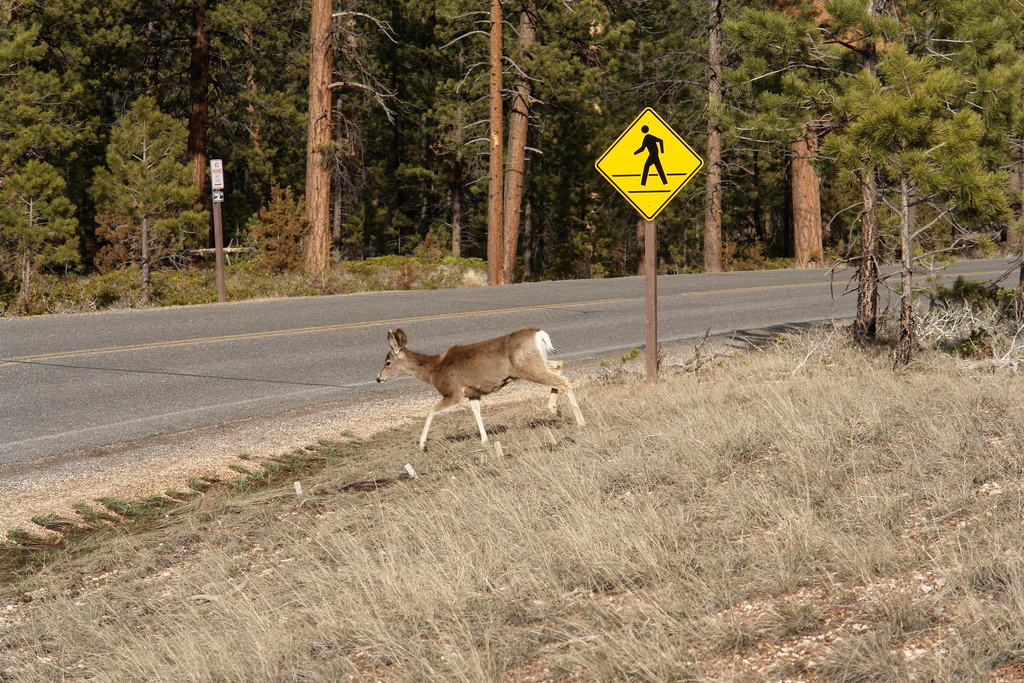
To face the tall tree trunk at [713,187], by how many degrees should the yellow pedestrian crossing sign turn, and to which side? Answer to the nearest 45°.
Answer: approximately 180°

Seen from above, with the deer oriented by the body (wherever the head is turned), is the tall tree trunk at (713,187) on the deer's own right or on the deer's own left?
on the deer's own right

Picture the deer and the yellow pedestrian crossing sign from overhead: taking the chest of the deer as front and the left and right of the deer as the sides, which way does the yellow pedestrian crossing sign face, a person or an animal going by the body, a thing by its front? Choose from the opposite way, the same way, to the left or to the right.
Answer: to the left

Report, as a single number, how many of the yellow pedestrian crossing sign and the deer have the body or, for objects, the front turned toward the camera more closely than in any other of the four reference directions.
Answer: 1

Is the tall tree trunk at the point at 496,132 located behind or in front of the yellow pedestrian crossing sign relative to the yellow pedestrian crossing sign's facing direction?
behind

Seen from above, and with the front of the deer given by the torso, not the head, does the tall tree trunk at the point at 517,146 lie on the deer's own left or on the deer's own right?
on the deer's own right

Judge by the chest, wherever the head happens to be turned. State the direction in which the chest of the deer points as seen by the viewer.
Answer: to the viewer's left

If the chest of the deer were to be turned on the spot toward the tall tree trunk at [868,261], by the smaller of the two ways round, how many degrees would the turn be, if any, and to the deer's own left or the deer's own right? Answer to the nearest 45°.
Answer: approximately 135° to the deer's own right
